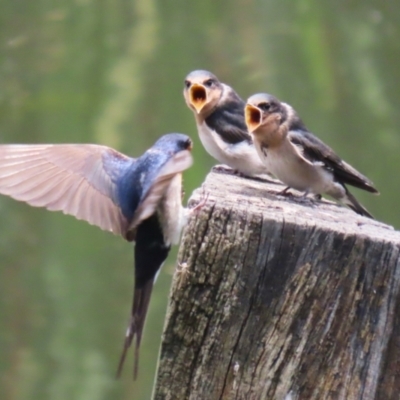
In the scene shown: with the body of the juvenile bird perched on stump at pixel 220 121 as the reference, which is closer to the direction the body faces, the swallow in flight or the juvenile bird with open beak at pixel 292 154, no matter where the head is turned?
the swallow in flight

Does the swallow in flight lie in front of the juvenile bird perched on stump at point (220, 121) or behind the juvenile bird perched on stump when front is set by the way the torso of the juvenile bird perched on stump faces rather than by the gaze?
in front

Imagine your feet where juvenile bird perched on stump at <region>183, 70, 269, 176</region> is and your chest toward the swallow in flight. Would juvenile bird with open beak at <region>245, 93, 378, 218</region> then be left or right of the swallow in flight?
left

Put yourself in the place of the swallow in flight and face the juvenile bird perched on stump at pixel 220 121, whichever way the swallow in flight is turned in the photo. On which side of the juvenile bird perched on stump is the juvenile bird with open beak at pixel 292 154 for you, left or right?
right

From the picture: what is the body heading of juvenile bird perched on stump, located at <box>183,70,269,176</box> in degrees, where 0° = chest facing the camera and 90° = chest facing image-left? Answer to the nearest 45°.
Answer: approximately 45°

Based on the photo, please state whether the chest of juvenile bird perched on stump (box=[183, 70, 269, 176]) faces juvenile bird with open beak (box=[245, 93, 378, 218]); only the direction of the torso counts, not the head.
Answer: no
